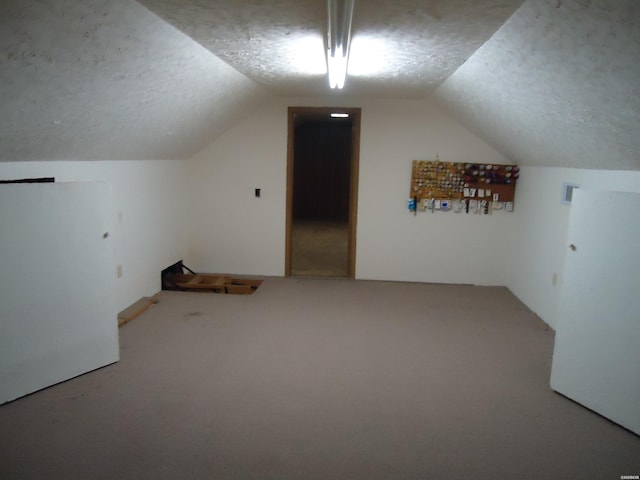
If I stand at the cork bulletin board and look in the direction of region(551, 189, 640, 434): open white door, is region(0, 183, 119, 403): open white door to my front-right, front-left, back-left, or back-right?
front-right

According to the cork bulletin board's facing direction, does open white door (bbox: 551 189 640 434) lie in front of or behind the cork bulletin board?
in front

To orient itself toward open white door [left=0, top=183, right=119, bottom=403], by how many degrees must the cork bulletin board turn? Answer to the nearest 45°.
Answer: approximately 45° to its right

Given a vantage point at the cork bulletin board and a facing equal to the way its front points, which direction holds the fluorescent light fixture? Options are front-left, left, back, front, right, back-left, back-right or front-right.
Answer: front

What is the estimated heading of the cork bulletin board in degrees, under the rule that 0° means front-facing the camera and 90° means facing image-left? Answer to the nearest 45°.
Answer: approximately 0°

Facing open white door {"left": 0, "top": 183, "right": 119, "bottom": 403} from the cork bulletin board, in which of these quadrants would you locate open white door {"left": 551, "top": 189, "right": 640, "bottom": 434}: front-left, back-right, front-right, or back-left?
front-left
